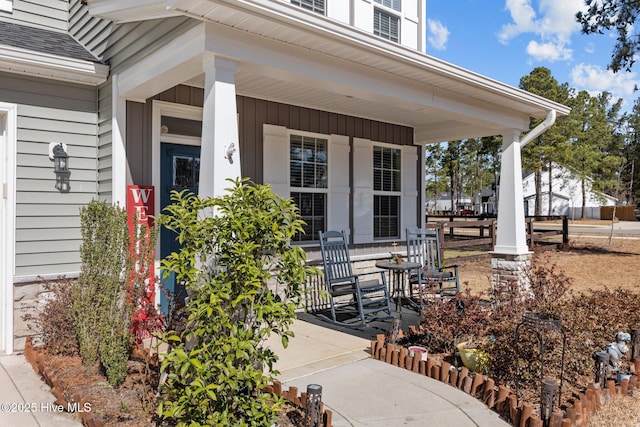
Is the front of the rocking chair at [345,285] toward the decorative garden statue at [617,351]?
yes

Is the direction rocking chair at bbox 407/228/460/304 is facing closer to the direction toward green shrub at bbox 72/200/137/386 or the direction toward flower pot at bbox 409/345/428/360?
the flower pot

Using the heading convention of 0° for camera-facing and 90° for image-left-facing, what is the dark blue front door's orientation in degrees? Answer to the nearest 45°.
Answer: approximately 315°

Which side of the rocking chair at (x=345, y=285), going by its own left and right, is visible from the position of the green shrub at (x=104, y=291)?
right

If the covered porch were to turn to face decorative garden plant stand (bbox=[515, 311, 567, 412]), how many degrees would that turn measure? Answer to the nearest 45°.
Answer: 0° — it already faces it

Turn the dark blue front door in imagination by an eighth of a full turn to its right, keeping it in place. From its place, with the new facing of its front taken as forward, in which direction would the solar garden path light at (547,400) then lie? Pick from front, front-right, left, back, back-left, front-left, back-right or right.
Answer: front-left

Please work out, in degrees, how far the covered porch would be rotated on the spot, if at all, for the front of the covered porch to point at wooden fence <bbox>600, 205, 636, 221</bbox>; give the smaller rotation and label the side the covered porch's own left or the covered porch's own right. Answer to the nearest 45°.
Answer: approximately 90° to the covered porch's own left

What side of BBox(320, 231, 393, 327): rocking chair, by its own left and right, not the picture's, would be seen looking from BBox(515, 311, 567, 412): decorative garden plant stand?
front

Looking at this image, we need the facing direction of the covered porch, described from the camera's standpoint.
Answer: facing the viewer and to the right of the viewer

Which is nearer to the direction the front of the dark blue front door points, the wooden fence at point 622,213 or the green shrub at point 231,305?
the green shrub

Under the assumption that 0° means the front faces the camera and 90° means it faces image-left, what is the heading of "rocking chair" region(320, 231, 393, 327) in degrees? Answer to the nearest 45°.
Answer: approximately 315°

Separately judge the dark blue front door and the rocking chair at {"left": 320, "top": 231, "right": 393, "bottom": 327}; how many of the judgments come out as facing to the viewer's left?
0
